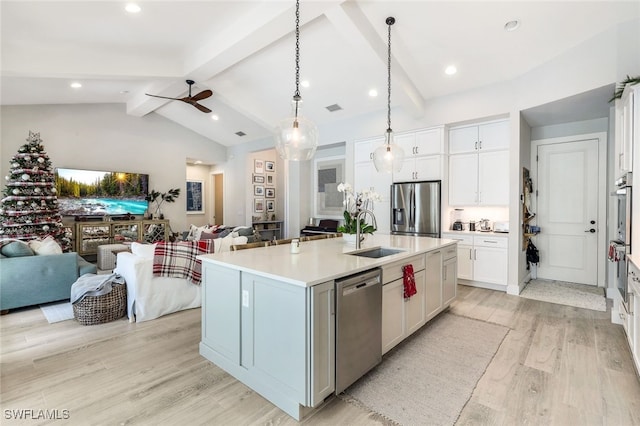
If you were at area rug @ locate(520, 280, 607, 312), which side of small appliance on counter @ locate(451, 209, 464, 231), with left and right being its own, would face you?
left

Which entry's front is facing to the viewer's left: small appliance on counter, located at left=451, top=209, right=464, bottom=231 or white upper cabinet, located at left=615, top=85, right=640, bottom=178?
the white upper cabinet

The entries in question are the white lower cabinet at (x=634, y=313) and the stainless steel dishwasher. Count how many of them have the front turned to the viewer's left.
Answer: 1

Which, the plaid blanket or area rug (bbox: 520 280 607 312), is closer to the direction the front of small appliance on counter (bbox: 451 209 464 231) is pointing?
the plaid blanket

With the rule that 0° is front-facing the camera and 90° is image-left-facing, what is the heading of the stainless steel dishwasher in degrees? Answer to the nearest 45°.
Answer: approximately 315°

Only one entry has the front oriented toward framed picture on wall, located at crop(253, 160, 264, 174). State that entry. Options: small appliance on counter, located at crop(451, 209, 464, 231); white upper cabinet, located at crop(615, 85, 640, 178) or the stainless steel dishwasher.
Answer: the white upper cabinet

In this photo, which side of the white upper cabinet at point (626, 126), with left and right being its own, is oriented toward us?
left

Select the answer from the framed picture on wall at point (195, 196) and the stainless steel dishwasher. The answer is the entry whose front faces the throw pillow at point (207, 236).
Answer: the framed picture on wall

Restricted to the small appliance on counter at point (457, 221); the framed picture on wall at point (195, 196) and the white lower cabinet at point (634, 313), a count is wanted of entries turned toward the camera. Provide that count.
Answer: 2

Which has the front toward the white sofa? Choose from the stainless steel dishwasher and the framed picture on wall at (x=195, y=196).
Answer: the framed picture on wall

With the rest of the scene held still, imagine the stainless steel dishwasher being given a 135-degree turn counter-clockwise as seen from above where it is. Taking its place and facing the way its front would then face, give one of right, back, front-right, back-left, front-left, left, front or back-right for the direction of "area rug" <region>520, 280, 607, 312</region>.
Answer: front-right

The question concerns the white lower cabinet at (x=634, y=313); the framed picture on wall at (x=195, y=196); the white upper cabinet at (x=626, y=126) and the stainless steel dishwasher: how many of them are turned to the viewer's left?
2

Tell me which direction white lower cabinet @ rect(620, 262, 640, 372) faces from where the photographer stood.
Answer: facing to the left of the viewer

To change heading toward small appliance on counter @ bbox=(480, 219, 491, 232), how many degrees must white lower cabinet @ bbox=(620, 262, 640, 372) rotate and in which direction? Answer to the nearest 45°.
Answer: approximately 45° to its right
